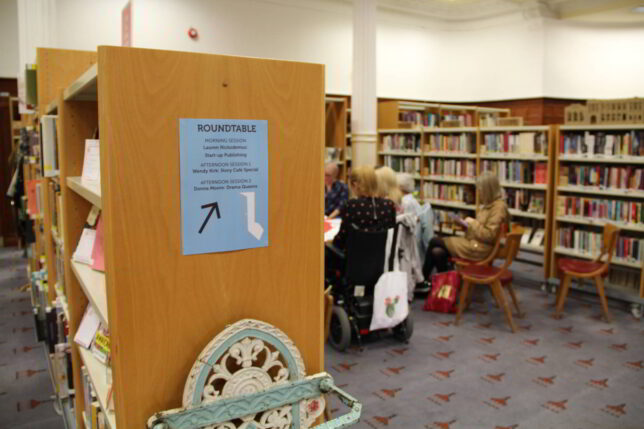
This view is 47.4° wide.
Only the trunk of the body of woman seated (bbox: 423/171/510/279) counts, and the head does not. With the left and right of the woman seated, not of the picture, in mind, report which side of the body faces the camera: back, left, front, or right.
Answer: left

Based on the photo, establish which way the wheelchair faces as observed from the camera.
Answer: facing away from the viewer and to the left of the viewer

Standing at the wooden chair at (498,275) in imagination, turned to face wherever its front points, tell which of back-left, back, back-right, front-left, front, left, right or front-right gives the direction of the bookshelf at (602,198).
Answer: back-right

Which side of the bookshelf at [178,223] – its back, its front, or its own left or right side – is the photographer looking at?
left

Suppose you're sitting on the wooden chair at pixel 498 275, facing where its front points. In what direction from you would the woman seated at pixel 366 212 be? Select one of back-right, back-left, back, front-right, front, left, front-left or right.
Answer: front-left

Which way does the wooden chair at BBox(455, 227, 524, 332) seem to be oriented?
to the viewer's left

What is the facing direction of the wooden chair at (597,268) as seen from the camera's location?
facing to the left of the viewer

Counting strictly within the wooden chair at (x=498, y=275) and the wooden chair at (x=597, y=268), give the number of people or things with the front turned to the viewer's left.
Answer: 2
